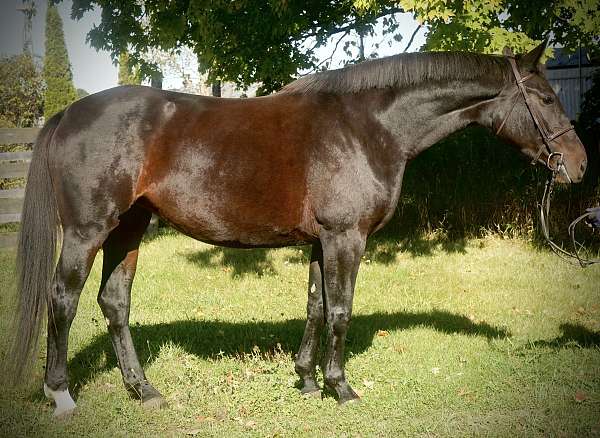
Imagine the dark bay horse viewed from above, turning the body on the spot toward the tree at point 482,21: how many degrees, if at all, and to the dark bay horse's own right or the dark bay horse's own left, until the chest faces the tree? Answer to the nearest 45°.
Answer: approximately 45° to the dark bay horse's own left

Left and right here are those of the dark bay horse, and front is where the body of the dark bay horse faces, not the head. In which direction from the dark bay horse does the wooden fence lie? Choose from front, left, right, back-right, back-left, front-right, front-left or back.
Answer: back-left

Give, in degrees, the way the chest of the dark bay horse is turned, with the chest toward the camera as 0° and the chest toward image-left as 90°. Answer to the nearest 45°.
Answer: approximately 270°

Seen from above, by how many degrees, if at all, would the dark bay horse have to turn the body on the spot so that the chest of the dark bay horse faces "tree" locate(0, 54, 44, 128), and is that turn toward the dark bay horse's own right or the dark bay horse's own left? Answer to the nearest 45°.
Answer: approximately 135° to the dark bay horse's own left

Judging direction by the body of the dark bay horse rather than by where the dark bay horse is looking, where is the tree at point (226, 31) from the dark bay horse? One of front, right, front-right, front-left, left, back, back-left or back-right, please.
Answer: left
